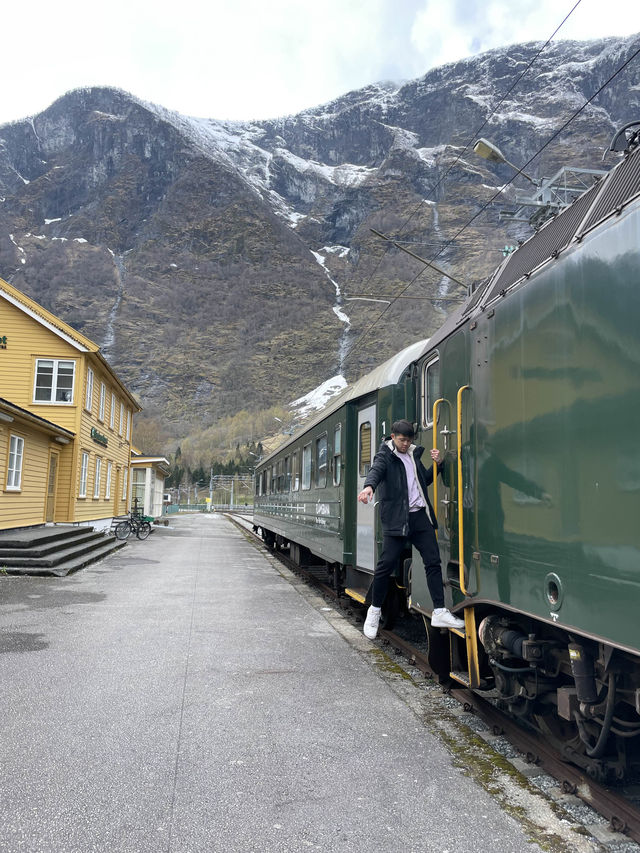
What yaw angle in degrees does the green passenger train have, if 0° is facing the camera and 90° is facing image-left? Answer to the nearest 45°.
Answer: approximately 315°

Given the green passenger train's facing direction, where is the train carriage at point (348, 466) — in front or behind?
behind

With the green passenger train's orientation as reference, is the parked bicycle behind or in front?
behind

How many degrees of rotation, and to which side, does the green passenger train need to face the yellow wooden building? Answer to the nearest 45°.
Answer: approximately 180°
